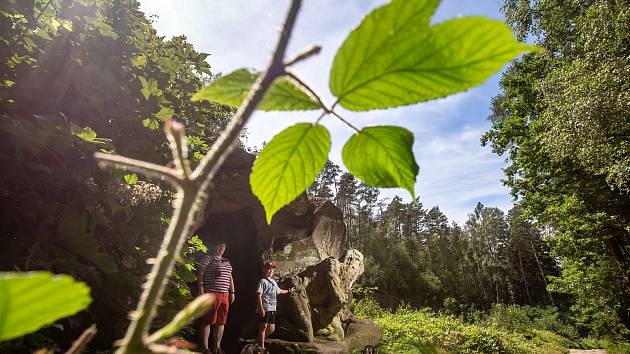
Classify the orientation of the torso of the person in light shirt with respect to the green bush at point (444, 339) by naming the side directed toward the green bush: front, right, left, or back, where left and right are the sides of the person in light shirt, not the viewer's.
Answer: left

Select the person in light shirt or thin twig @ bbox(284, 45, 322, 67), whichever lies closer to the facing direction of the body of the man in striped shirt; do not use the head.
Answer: the thin twig

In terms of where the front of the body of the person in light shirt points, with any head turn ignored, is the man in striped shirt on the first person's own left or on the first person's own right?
on the first person's own right

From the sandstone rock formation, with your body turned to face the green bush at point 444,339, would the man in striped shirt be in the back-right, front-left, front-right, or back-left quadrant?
back-right

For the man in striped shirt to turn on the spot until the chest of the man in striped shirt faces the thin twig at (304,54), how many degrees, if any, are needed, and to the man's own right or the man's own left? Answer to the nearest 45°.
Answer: approximately 45° to the man's own right

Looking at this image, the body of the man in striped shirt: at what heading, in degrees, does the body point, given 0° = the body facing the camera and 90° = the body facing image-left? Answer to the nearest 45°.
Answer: approximately 315°

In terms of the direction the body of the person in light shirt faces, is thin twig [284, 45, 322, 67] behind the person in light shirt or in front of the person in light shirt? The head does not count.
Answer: in front

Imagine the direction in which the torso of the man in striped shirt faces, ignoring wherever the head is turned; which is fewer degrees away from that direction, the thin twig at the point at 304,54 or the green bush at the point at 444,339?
the thin twig

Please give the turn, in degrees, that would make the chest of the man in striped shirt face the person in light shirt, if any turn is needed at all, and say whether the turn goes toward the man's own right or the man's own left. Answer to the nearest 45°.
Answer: approximately 90° to the man's own left

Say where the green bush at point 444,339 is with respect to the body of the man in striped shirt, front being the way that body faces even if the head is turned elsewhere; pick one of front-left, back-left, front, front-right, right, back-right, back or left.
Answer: left

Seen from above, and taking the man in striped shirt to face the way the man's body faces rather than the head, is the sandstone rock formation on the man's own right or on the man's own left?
on the man's own left
